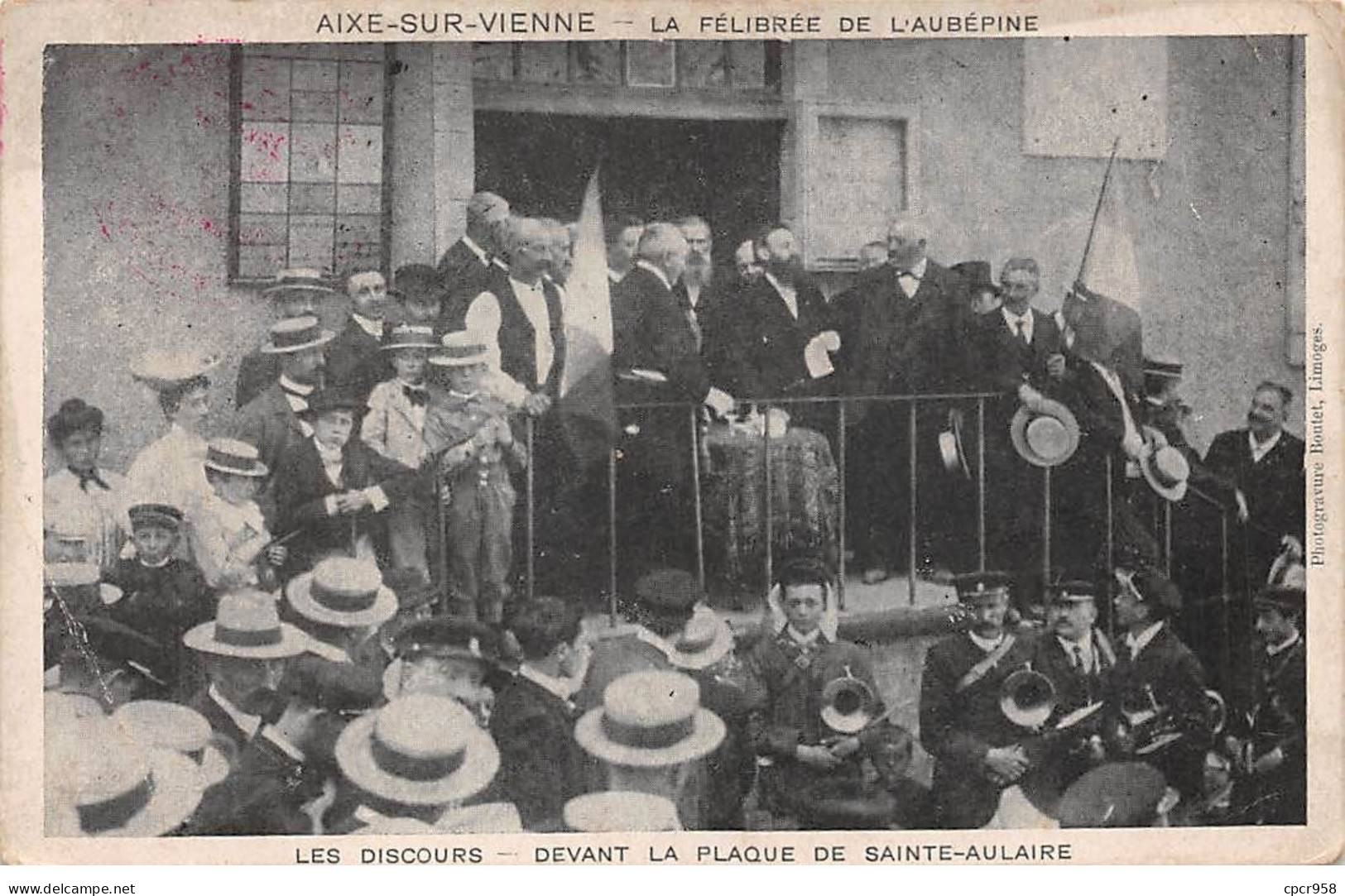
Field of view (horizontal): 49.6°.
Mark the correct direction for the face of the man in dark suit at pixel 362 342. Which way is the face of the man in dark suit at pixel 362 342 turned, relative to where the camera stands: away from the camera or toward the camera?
toward the camera

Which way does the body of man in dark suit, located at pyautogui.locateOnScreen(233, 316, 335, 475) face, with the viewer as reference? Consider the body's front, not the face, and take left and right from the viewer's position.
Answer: facing to the right of the viewer

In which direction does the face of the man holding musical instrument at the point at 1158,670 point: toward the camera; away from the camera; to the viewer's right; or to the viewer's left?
to the viewer's left

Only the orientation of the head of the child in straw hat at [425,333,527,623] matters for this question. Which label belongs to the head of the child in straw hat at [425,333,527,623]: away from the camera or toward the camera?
toward the camera

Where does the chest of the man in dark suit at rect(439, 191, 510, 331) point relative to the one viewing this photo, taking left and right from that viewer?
facing to the right of the viewer

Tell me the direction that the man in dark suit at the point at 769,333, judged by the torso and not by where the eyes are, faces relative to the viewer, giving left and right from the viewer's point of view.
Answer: facing the viewer and to the right of the viewer

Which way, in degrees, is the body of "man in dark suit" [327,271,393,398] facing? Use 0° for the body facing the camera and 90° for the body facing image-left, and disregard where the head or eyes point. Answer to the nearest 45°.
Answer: approximately 315°

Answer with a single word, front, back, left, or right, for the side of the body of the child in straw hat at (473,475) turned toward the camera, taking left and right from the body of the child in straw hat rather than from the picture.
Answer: front
